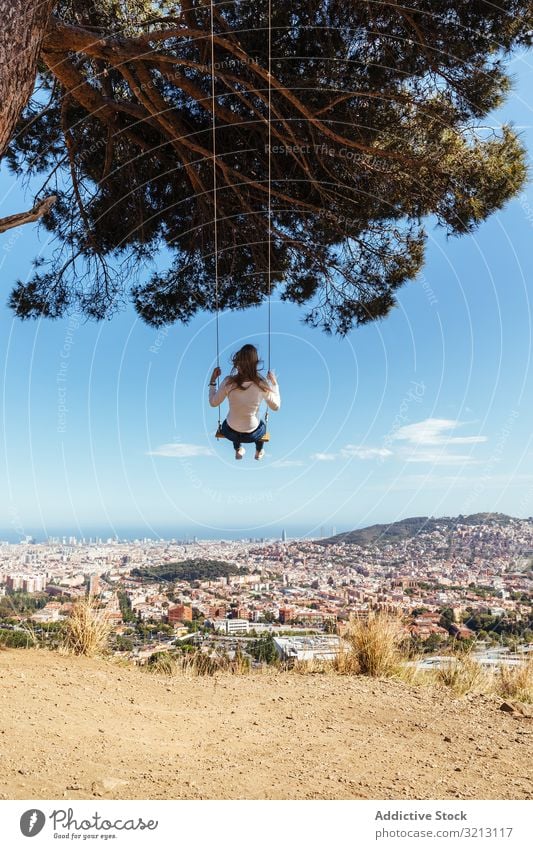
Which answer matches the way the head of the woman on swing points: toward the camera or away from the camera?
away from the camera

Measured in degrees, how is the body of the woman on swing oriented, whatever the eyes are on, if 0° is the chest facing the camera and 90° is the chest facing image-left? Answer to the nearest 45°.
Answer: approximately 180°

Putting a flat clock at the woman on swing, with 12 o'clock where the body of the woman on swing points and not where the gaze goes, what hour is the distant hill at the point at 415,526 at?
The distant hill is roughly at 1 o'clock from the woman on swing.

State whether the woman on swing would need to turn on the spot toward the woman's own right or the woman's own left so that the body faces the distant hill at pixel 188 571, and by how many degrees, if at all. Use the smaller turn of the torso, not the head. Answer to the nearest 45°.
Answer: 0° — they already face it
